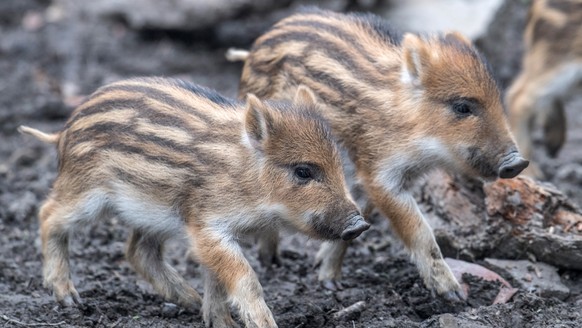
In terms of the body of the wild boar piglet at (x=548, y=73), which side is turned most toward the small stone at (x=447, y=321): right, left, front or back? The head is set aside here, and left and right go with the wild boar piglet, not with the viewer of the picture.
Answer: right

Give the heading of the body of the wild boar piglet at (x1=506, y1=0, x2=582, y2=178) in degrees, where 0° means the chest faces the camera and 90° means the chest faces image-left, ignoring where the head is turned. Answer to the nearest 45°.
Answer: approximately 270°

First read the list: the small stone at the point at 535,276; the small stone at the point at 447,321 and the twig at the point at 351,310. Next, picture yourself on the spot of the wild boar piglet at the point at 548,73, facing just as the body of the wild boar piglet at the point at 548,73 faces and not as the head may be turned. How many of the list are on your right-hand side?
3

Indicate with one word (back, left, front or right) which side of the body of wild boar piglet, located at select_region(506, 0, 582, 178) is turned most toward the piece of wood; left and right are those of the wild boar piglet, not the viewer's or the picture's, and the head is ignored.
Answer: right

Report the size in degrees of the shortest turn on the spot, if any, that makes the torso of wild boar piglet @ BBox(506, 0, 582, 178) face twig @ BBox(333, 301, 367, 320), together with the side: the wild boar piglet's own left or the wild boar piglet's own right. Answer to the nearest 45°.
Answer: approximately 90° to the wild boar piglet's own right

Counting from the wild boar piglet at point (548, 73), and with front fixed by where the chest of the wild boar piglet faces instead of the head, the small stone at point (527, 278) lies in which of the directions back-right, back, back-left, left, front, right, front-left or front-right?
right
